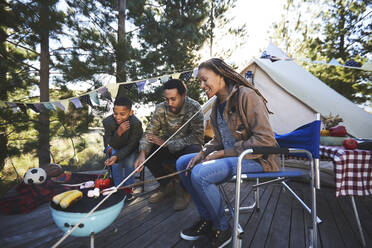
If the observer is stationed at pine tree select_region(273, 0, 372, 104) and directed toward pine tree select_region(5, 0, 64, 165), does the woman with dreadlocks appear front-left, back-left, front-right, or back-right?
front-left

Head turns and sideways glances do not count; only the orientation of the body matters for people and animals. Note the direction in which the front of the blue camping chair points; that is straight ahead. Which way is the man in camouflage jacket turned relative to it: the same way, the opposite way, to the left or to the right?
to the left

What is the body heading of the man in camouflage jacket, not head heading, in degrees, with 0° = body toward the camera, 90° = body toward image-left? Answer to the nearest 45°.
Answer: approximately 45°

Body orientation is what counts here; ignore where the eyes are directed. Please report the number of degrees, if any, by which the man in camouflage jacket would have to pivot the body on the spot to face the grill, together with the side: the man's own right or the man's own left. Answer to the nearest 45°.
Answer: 0° — they already face it

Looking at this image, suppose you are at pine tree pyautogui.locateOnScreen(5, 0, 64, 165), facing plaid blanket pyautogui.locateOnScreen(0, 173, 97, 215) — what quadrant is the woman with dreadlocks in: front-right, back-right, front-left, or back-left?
front-left

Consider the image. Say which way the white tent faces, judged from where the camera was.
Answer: facing the viewer and to the left of the viewer

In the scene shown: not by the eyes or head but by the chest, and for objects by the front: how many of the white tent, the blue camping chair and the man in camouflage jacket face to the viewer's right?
0

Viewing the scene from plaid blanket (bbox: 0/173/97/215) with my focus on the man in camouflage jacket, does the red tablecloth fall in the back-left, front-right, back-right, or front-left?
front-right

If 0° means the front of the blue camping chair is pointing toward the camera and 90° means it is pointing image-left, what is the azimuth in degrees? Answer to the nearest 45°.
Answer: approximately 90°

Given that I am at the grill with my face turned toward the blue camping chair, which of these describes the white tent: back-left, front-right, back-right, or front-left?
front-left

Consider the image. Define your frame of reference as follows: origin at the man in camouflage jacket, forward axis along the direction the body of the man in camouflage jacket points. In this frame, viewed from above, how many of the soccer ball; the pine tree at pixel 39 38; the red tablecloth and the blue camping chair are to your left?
2

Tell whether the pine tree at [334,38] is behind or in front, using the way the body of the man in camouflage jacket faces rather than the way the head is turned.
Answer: behind

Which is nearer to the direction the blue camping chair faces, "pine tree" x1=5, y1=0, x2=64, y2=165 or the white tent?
the pine tree

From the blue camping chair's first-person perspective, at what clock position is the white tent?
The white tent is roughly at 3 o'clock from the blue camping chair.

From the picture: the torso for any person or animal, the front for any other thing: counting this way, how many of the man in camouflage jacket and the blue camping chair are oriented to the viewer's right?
0
